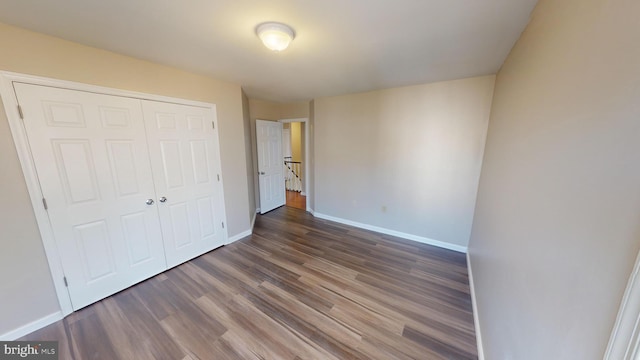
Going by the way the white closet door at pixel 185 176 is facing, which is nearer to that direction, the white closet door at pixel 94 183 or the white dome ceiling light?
the white dome ceiling light

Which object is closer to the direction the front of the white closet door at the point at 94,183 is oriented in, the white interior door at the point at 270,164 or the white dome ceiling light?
the white dome ceiling light

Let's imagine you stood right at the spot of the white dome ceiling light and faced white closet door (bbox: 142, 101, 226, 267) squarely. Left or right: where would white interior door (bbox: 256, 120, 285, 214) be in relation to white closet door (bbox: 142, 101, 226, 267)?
right

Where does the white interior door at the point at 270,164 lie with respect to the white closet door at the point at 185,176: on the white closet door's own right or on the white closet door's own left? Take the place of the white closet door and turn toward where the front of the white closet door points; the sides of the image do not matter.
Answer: on the white closet door's own left

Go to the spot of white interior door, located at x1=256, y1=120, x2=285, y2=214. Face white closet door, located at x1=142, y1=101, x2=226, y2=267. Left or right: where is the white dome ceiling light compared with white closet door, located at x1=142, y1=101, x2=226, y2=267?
left

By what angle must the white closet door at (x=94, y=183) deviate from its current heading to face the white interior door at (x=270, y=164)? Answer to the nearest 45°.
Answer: approximately 45° to its left

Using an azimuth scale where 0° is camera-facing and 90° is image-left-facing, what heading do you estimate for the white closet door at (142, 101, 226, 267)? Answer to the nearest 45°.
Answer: approximately 315°

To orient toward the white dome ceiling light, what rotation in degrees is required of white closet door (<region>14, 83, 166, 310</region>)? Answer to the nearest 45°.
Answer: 0° — it already faces it

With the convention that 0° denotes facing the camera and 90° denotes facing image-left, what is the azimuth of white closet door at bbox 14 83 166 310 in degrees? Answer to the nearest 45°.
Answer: approximately 315°
